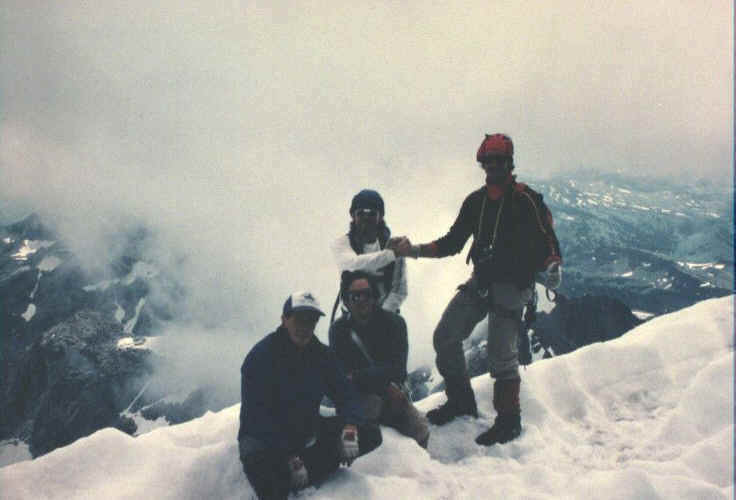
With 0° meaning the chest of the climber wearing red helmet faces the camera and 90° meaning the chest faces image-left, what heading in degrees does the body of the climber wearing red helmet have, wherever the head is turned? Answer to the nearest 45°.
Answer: approximately 45°
